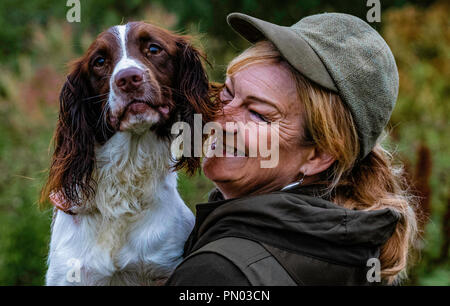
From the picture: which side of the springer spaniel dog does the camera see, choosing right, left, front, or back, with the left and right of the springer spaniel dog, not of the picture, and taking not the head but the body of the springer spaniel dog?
front

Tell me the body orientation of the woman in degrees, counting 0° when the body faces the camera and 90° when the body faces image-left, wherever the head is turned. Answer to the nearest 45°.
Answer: approximately 90°

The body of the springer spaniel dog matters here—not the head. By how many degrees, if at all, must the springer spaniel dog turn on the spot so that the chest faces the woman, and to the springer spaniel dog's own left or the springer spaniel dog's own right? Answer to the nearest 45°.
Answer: approximately 45° to the springer spaniel dog's own left
